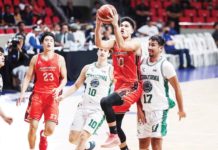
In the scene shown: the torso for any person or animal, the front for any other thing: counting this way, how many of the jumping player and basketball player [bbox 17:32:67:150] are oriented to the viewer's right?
0

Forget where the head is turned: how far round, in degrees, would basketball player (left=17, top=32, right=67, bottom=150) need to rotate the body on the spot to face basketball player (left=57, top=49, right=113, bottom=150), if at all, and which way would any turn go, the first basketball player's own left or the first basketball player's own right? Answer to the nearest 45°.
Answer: approximately 90° to the first basketball player's own left

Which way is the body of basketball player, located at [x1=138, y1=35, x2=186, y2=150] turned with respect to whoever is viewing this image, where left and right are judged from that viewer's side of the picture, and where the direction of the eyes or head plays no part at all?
facing the viewer and to the left of the viewer

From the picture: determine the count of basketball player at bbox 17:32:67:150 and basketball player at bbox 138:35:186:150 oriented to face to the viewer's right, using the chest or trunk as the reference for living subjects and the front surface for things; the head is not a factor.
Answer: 0

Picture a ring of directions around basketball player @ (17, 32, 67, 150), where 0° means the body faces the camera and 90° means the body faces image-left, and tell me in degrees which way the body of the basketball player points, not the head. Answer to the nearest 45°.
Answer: approximately 0°
